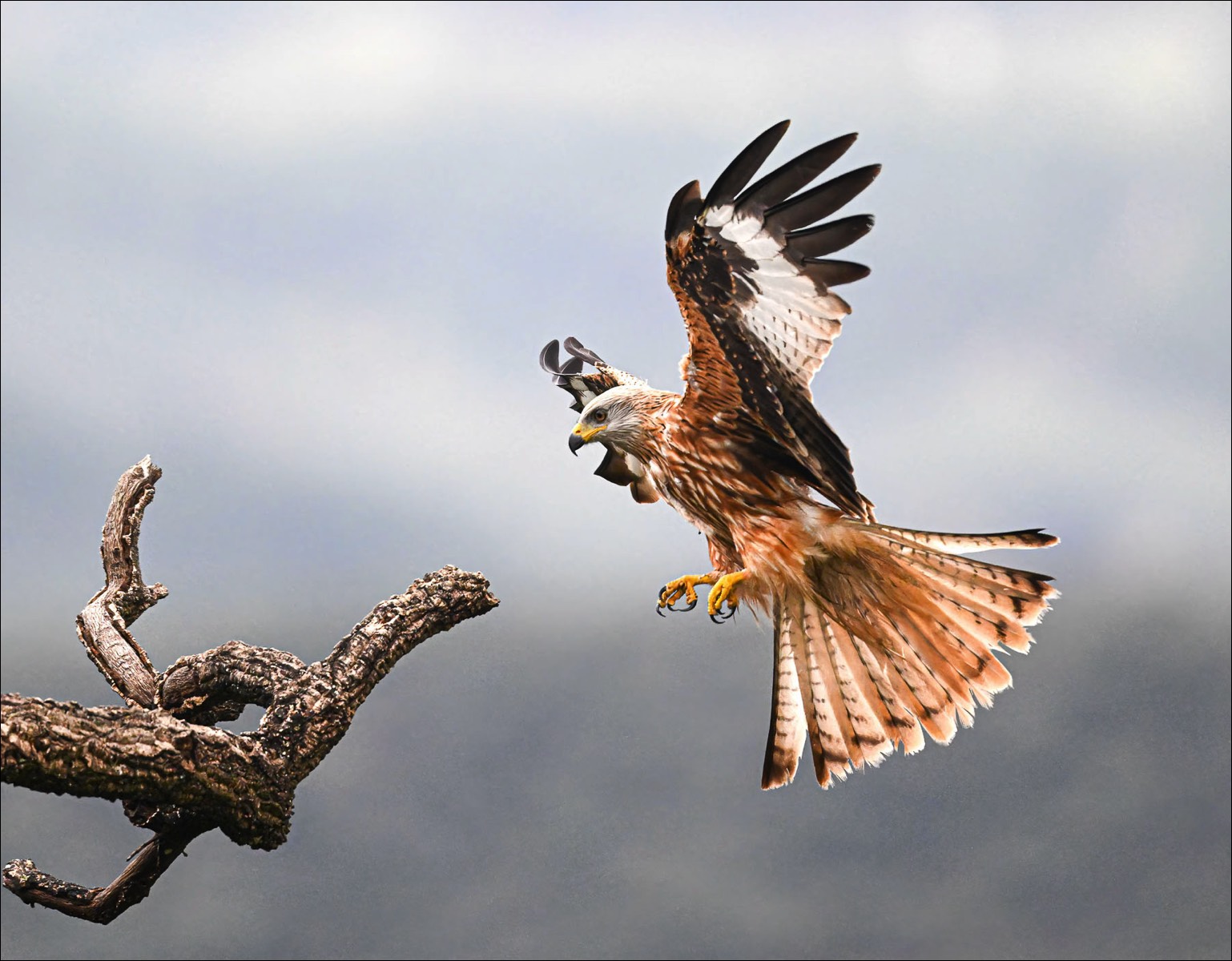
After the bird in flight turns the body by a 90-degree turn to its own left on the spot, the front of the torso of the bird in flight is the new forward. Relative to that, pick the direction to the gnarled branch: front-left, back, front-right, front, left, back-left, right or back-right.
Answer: right

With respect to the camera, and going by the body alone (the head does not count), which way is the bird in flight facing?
to the viewer's left
